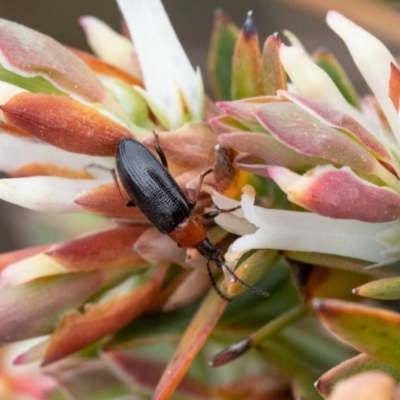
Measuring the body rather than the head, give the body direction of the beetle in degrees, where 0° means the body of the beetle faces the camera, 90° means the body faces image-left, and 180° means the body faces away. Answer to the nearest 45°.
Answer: approximately 315°
